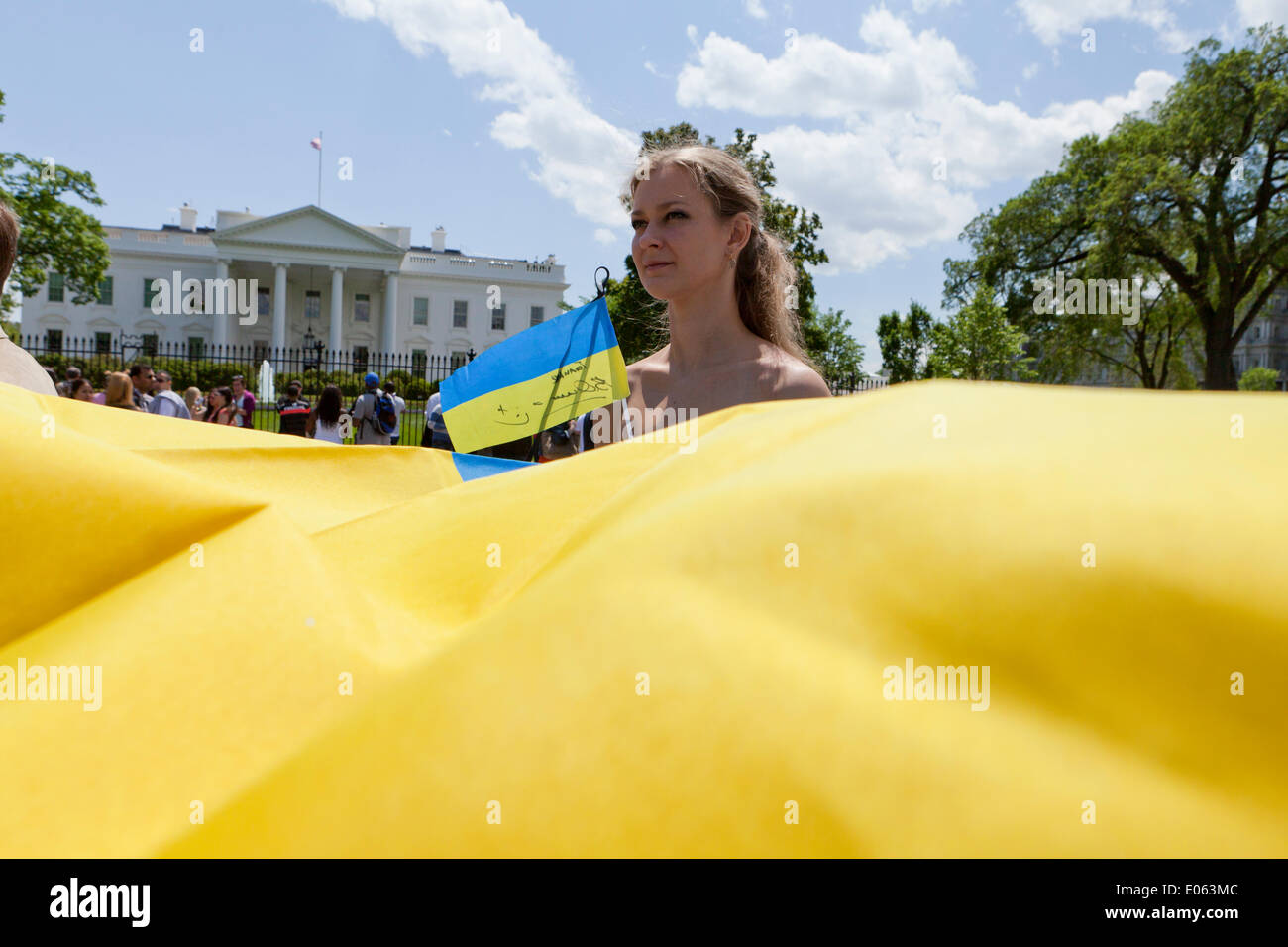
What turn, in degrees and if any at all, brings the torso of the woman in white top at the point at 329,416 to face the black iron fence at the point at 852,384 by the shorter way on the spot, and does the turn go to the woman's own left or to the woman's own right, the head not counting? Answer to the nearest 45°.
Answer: approximately 45° to the woman's own right

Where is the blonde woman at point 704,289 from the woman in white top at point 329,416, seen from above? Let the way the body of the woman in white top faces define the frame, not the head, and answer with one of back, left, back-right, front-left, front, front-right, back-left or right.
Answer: back

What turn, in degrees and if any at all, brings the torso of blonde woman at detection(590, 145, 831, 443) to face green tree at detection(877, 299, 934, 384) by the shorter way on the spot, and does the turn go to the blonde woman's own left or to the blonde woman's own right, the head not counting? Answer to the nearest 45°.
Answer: approximately 135° to the blonde woman's own right

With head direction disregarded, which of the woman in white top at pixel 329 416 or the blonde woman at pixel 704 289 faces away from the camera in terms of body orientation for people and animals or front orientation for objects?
the woman in white top

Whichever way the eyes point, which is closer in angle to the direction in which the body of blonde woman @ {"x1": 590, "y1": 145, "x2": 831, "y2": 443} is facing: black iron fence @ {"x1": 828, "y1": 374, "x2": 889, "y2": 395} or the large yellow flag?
the large yellow flag

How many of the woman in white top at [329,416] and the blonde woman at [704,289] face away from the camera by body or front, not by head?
1

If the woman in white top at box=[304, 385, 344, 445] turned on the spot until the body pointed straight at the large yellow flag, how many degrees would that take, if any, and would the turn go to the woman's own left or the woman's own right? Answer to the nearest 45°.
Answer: approximately 180°

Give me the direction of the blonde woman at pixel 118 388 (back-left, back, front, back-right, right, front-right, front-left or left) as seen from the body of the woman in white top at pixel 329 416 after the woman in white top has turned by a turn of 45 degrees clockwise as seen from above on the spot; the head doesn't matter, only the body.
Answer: back

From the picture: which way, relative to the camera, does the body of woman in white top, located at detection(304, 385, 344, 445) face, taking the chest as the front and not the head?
away from the camera

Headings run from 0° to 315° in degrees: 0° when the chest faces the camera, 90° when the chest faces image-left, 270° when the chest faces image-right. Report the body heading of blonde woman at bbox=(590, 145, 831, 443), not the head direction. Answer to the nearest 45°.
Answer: approximately 45°

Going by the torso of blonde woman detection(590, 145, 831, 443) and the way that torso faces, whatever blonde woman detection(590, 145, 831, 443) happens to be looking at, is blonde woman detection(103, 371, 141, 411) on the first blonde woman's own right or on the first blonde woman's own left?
on the first blonde woman's own right

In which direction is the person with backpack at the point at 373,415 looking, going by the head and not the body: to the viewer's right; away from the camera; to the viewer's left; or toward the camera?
away from the camera
